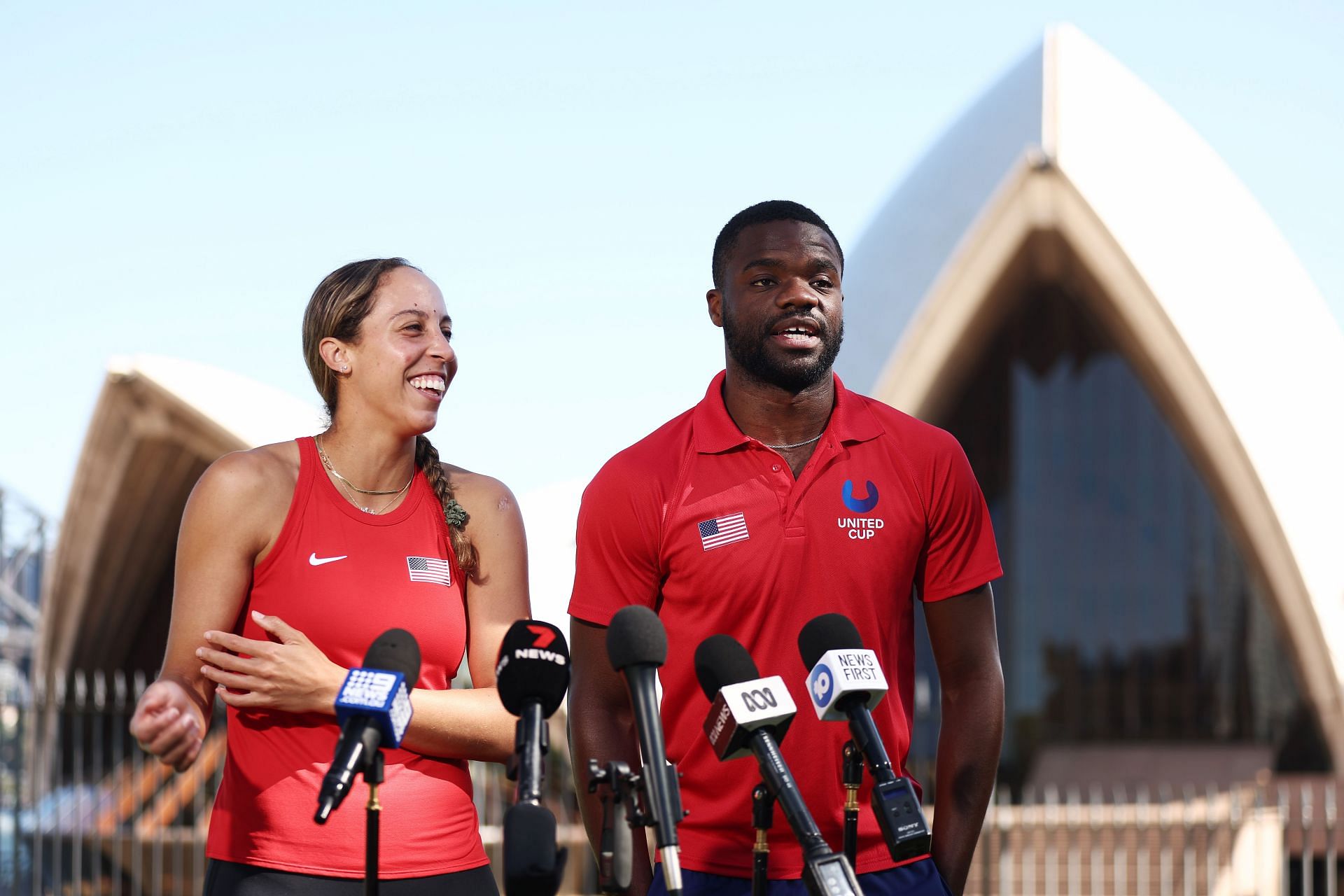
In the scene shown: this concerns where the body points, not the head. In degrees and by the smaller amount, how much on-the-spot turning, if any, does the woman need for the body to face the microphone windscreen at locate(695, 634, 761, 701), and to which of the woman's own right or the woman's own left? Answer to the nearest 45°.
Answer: approximately 45° to the woman's own left

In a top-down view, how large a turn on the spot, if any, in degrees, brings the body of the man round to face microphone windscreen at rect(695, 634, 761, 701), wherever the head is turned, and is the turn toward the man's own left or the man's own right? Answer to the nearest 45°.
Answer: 0° — they already face it

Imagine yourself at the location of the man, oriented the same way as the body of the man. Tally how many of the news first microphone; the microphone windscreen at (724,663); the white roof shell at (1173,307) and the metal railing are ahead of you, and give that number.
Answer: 2

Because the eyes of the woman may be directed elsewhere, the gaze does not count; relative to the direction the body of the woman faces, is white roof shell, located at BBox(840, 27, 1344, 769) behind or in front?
behind

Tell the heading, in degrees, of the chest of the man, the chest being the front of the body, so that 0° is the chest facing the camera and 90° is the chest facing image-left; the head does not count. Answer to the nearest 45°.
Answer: approximately 0°

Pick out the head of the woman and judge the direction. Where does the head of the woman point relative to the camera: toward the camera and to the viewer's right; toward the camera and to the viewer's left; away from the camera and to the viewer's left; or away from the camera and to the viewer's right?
toward the camera and to the viewer's right

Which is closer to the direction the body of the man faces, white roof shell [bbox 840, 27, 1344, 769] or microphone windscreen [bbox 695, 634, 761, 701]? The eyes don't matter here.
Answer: the microphone windscreen

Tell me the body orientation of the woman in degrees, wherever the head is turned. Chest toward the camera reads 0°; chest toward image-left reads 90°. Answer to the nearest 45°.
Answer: approximately 0°

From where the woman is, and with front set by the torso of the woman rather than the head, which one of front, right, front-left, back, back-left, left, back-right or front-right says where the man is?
left

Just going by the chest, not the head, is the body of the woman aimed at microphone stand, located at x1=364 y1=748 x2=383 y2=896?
yes

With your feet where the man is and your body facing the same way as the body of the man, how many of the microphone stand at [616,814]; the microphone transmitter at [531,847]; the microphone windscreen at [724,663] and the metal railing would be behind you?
1

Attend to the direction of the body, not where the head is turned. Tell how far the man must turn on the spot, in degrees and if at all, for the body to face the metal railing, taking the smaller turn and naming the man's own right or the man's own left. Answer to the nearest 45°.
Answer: approximately 180°

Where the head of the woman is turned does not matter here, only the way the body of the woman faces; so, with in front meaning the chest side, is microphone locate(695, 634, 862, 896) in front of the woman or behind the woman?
in front

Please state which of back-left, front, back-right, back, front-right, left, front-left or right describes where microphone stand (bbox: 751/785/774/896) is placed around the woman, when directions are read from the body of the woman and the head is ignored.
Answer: front-left

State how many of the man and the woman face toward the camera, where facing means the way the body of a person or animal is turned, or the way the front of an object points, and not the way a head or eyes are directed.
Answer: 2
